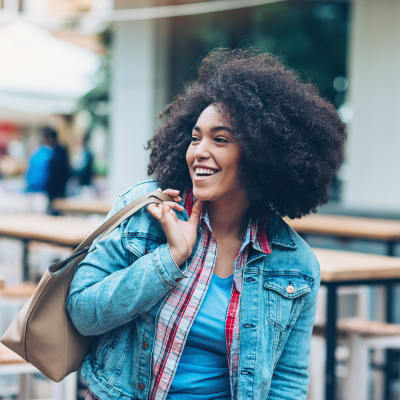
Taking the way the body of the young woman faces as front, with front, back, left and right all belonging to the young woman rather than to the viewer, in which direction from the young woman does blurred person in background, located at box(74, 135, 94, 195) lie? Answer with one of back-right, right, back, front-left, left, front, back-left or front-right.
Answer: back

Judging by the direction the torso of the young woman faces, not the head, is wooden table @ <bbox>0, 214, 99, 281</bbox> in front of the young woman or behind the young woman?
behind

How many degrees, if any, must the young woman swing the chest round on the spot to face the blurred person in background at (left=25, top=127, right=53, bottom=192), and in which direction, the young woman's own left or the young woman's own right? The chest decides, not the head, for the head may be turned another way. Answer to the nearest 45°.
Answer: approximately 180°

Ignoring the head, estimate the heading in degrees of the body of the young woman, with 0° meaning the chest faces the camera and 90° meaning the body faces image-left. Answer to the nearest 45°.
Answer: approximately 0°

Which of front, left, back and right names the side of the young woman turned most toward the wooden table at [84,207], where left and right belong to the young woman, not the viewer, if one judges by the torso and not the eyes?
back

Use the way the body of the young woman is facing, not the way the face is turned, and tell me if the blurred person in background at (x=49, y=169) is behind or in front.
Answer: behind
